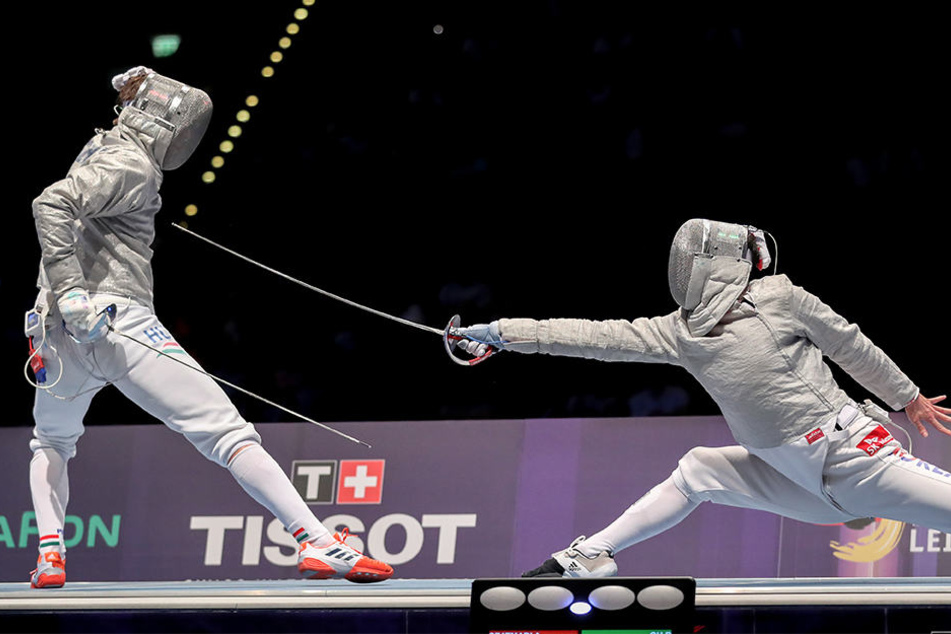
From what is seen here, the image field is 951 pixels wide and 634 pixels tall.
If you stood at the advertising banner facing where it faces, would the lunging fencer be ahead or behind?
ahead

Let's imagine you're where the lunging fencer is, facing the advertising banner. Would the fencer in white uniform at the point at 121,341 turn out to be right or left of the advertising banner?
left

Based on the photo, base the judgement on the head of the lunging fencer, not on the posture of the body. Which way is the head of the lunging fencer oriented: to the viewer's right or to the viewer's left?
to the viewer's left

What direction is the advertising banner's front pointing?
toward the camera
